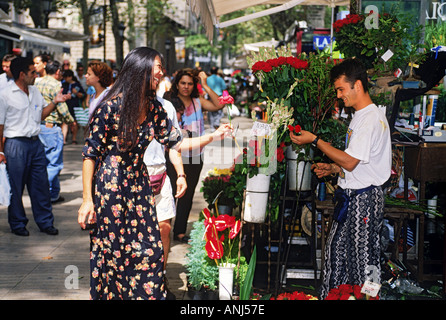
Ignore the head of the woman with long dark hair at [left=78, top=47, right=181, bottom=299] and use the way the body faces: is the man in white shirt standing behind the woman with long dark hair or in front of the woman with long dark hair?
behind

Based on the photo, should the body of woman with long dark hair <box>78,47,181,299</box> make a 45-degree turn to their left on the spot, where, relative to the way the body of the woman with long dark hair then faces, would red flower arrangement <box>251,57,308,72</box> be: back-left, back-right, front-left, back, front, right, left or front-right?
front-left

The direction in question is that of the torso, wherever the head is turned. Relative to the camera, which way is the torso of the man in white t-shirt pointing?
to the viewer's left

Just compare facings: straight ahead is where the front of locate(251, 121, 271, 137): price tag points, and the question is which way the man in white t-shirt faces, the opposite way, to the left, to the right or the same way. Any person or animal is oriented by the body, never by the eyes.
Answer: to the right

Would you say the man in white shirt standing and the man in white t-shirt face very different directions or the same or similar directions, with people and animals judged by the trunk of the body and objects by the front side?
very different directions

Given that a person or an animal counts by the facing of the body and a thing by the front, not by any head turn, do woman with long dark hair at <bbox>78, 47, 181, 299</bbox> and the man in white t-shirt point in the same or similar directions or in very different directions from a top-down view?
very different directions

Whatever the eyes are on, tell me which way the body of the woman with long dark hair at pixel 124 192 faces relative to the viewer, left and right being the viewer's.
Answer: facing the viewer and to the right of the viewer
